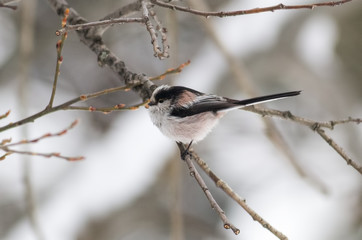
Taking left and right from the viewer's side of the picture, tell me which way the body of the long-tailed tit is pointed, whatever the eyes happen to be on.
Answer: facing to the left of the viewer
